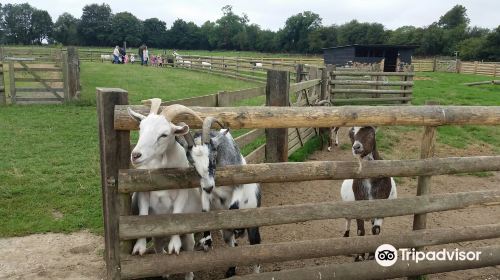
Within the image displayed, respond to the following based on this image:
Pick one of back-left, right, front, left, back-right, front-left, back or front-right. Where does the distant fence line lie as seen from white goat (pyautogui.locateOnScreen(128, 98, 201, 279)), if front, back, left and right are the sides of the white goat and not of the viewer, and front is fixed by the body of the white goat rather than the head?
back

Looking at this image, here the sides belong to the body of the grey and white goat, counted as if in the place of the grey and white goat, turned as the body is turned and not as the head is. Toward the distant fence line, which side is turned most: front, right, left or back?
back

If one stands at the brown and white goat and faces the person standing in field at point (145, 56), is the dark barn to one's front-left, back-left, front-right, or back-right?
front-right

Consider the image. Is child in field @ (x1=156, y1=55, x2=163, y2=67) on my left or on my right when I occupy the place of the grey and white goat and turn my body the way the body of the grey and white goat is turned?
on my right

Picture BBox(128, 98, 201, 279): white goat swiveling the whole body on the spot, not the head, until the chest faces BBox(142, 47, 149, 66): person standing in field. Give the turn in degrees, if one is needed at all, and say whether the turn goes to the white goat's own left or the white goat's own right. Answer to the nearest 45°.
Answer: approximately 135° to the white goat's own right

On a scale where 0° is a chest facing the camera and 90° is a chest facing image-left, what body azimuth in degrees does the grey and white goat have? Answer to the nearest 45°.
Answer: approximately 45°

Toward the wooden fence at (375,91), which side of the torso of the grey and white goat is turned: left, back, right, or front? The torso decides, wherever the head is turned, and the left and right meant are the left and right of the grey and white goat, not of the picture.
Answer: back

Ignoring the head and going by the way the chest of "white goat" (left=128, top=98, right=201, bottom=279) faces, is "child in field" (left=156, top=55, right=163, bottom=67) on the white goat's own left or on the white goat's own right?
on the white goat's own right

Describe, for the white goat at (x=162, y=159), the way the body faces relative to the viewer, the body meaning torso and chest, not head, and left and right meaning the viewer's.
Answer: facing the viewer and to the left of the viewer

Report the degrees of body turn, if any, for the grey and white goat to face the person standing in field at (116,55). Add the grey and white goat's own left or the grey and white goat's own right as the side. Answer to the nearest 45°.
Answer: approximately 135° to the grey and white goat's own right

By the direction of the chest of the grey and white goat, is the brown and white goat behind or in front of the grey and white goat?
behind

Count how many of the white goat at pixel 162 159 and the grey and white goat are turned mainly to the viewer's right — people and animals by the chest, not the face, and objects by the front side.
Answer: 0
